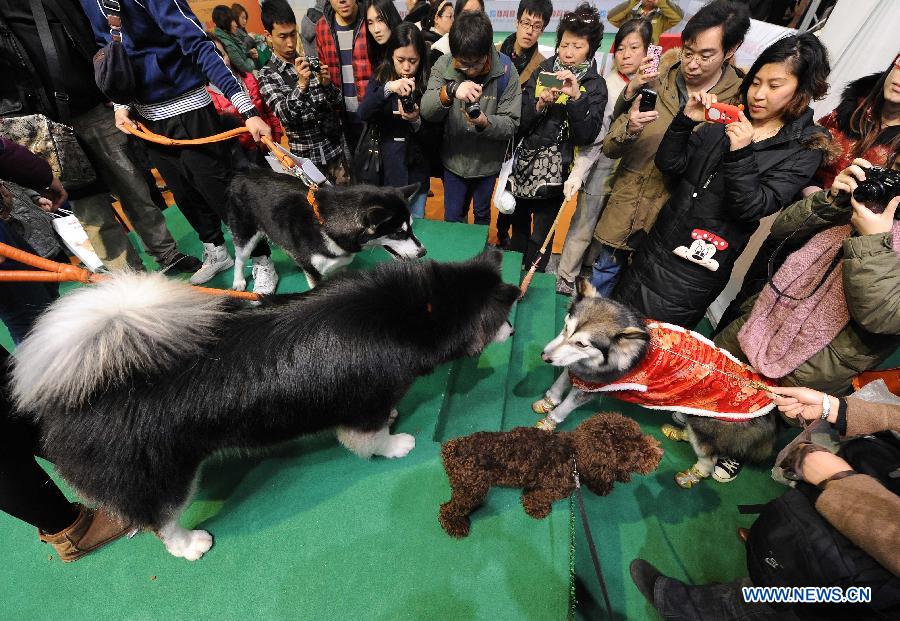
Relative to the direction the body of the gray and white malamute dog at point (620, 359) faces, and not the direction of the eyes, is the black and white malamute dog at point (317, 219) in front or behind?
in front

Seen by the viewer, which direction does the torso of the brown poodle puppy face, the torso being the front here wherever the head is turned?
to the viewer's right

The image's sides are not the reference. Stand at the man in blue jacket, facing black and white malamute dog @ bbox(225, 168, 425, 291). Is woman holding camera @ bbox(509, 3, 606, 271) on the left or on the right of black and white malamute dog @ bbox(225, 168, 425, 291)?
left

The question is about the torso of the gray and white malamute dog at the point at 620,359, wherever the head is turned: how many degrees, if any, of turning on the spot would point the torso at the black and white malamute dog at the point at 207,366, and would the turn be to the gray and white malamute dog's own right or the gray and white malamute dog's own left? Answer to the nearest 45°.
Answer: approximately 45° to the gray and white malamute dog's own left

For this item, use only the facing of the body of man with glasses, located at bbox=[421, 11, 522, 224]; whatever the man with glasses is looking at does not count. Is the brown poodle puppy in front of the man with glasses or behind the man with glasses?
in front

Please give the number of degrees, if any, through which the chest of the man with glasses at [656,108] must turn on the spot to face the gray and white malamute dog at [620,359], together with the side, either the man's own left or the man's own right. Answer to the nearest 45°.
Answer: approximately 45° to the man's own left

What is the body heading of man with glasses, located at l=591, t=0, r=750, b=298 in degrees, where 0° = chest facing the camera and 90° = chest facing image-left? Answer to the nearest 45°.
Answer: approximately 45°

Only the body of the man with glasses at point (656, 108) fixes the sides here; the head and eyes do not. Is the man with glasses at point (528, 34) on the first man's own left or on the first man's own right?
on the first man's own right

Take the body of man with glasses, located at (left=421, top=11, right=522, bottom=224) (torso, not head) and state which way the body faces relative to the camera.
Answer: toward the camera

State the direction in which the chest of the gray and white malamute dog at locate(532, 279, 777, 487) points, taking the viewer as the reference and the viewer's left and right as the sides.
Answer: facing to the left of the viewer

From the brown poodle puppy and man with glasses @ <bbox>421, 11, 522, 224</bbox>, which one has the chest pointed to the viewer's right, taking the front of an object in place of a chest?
the brown poodle puppy

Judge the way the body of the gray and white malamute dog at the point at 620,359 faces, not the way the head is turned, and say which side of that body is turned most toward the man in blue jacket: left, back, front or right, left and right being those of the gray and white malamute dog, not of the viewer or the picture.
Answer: front
